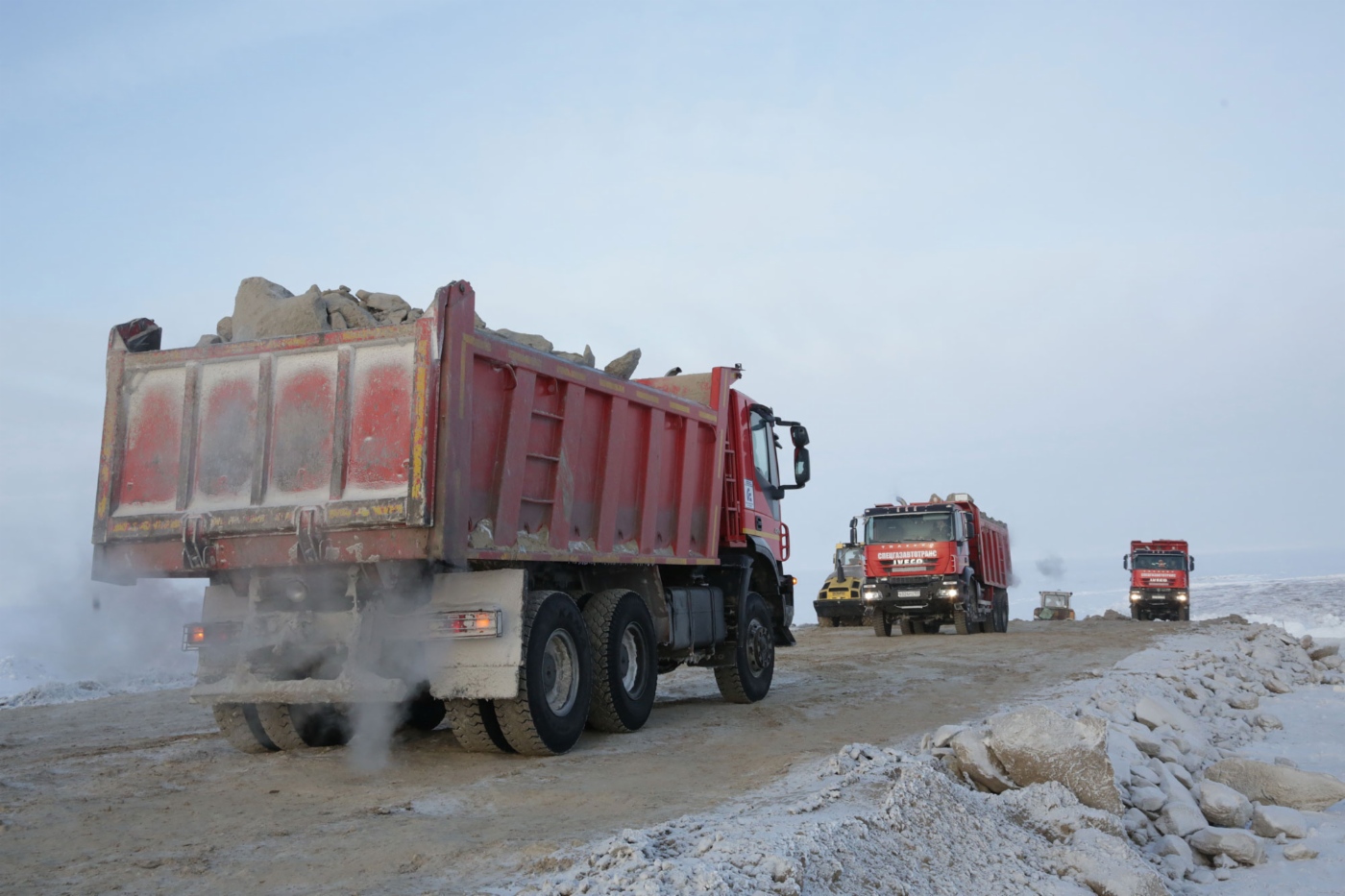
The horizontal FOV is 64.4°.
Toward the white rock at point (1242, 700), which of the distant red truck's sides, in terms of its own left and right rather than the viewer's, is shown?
front

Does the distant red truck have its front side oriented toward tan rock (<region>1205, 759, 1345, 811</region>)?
yes

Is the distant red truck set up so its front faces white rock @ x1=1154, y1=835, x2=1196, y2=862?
yes

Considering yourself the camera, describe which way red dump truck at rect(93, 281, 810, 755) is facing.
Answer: facing away from the viewer and to the right of the viewer

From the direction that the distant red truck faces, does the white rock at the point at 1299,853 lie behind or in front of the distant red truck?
in front

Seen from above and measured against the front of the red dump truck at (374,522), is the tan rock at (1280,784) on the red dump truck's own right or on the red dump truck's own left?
on the red dump truck's own right

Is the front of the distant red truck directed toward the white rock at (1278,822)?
yes

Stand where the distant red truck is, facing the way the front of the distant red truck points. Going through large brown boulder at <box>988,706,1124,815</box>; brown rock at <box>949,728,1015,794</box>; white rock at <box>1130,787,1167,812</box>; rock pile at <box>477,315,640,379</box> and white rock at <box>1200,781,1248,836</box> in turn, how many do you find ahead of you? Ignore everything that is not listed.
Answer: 5

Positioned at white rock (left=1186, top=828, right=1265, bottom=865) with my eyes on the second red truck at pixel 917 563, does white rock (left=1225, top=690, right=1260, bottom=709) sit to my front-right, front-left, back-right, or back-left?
front-right

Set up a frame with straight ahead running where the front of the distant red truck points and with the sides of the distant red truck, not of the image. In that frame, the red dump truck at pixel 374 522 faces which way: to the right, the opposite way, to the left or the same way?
the opposite way

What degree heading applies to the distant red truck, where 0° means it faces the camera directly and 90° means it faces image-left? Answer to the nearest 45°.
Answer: approximately 0°

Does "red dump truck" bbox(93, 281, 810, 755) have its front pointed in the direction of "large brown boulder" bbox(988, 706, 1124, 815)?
no

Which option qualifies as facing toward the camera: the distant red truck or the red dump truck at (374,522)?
the distant red truck

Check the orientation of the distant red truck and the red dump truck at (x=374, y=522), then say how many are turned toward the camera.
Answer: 1

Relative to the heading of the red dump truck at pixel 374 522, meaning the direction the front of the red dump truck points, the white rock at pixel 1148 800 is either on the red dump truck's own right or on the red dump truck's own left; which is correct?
on the red dump truck's own right

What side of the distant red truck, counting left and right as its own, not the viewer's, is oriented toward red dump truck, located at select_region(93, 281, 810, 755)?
front

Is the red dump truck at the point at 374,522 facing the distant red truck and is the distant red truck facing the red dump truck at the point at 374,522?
yes

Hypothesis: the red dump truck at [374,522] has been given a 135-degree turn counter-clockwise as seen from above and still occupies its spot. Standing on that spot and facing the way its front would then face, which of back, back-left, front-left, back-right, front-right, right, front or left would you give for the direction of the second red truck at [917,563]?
back-right

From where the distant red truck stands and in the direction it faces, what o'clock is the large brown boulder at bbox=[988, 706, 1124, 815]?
The large brown boulder is roughly at 12 o'clock from the distant red truck.

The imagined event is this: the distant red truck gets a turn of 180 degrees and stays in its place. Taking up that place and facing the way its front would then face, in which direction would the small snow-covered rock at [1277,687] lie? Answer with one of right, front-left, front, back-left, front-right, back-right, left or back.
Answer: back

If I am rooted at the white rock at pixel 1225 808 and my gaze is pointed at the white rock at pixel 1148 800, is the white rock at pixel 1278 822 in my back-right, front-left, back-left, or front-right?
back-left

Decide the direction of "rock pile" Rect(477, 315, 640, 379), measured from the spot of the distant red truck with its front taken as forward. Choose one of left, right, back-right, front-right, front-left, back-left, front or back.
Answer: front
